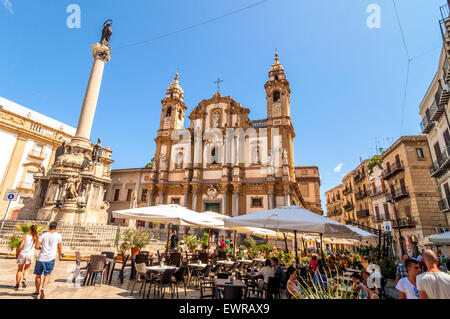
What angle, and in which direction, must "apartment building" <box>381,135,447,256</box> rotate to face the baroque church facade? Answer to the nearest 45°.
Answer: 0° — it already faces it

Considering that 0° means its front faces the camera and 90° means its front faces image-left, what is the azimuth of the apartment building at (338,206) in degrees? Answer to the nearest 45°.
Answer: approximately 45°

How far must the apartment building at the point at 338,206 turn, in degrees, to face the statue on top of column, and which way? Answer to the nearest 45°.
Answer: approximately 45° to its left

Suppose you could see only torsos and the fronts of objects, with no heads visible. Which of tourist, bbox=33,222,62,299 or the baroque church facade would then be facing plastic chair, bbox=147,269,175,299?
the baroque church facade

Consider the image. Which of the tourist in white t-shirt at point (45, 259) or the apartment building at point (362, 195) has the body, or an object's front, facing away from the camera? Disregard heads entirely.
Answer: the tourist in white t-shirt

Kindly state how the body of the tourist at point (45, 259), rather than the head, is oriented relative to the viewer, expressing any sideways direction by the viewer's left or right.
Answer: facing away from the viewer

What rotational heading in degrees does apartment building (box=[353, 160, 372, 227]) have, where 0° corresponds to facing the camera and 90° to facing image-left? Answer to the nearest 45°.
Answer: approximately 45°

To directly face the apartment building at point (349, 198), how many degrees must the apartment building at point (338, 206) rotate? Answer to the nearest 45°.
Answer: approximately 45° to its left

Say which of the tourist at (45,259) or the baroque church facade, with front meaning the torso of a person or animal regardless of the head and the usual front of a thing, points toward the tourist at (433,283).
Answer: the baroque church facade
